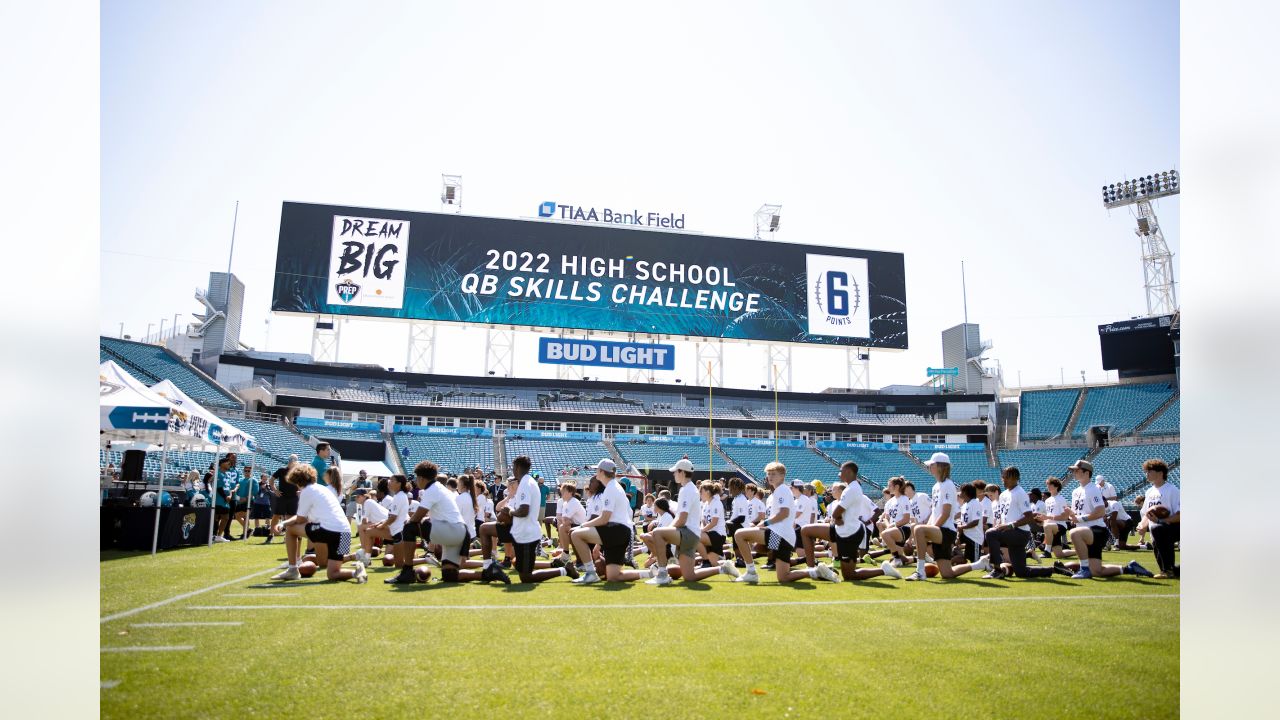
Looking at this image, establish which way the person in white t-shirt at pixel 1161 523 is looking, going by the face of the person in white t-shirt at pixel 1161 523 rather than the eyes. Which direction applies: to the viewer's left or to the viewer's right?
to the viewer's left

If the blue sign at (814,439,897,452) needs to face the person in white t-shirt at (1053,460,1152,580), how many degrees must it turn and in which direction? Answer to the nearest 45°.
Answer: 0° — it already faces them

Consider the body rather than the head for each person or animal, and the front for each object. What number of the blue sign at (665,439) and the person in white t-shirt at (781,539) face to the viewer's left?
1

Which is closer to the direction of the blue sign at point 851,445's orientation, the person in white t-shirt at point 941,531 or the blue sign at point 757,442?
the person in white t-shirt

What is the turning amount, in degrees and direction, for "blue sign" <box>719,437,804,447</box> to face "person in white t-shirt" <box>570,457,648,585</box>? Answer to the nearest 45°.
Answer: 0° — it already faces them

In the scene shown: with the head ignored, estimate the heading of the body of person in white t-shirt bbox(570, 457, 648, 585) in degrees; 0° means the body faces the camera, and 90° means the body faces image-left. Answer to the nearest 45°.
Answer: approximately 90°

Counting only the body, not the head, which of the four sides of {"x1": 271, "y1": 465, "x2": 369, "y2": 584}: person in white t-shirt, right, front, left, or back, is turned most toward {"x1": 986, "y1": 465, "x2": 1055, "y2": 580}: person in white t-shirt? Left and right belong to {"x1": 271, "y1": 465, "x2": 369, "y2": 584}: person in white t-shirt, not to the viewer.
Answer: back

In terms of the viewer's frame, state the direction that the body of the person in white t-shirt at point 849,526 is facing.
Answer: to the viewer's left

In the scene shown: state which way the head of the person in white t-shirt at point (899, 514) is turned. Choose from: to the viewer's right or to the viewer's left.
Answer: to the viewer's left

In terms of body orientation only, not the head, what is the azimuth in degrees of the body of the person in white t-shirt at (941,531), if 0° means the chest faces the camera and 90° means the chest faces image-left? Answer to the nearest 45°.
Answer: approximately 90°

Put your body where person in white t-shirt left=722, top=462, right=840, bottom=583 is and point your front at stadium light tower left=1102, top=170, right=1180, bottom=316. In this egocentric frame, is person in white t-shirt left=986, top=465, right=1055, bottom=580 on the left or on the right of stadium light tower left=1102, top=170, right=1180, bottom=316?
right

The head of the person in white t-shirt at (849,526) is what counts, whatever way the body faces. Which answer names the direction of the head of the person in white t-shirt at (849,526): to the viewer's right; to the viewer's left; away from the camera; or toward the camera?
to the viewer's left

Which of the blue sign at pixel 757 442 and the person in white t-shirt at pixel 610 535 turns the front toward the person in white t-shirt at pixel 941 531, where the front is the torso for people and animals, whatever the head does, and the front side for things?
the blue sign

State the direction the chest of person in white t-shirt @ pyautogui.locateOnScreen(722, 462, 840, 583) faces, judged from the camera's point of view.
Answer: to the viewer's left

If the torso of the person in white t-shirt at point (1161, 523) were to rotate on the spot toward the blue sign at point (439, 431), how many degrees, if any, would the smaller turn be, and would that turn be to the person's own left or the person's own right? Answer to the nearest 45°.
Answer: approximately 90° to the person's own right
